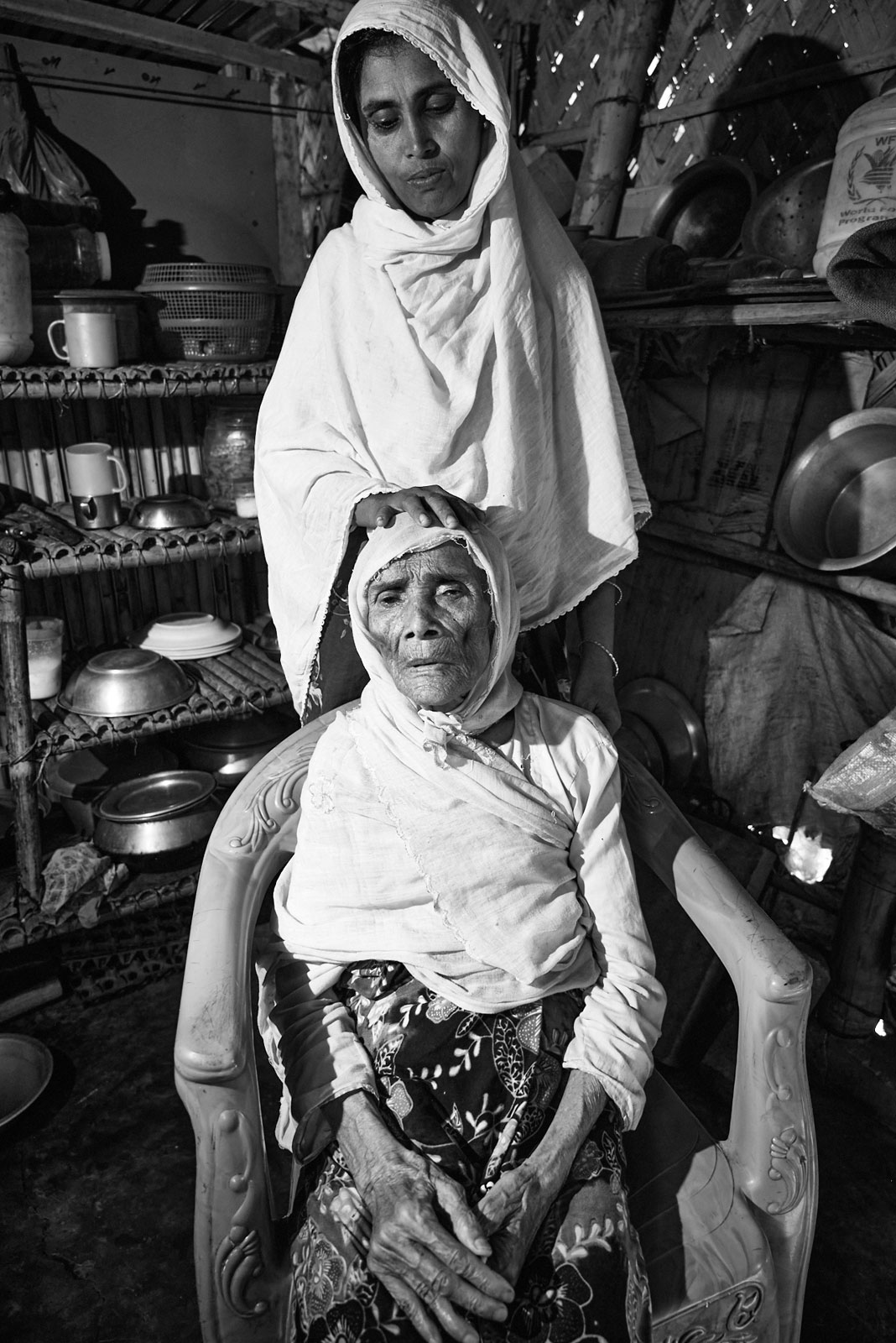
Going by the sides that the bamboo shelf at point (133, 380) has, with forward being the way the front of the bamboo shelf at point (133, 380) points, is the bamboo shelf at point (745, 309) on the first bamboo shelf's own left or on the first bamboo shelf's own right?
on the first bamboo shelf's own left

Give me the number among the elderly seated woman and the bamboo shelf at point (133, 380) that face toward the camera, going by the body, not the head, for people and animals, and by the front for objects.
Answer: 2

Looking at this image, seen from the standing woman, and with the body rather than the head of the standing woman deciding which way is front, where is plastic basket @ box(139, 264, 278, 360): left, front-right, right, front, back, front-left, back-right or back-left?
back-right

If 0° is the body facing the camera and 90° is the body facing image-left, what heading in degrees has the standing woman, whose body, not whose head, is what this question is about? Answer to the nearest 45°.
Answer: approximately 0°

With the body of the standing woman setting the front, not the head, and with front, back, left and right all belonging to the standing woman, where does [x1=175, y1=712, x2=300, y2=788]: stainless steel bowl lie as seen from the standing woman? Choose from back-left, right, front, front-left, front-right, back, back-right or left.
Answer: back-right

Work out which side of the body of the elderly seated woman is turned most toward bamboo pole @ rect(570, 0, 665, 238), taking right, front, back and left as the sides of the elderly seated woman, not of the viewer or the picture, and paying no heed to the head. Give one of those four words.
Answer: back

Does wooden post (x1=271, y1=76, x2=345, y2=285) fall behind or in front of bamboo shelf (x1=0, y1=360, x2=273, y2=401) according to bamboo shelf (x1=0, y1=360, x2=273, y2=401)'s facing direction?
behind

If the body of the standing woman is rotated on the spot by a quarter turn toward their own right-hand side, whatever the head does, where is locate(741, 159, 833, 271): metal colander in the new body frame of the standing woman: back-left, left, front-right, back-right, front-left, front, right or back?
back-right

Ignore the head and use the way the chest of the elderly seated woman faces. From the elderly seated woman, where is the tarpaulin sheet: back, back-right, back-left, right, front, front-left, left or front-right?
back-left

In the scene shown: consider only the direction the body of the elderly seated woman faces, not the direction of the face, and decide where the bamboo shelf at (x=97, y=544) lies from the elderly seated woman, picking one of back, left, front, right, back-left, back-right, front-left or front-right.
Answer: back-right

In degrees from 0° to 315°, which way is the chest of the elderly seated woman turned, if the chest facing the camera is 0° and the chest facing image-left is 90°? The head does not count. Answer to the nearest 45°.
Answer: approximately 0°

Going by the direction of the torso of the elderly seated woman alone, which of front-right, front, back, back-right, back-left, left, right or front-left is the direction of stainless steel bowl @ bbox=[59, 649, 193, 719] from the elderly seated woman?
back-right
